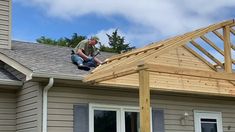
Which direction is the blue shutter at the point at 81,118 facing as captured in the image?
toward the camera

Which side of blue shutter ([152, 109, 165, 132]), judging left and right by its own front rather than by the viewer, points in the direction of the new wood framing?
front

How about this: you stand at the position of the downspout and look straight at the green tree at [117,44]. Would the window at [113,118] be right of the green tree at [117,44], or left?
right

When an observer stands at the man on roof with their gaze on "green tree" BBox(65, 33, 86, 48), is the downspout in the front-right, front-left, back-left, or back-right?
back-left

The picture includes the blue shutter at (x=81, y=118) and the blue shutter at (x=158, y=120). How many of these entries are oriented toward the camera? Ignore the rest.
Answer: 2

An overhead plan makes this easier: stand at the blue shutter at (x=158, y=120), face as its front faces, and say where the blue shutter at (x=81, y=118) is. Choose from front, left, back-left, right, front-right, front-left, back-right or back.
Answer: front-right

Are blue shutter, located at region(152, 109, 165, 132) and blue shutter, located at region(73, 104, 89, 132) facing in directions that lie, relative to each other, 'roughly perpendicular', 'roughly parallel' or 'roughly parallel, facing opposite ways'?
roughly parallel

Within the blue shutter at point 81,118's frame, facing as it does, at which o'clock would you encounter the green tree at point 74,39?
The green tree is roughly at 6 o'clock from the blue shutter.

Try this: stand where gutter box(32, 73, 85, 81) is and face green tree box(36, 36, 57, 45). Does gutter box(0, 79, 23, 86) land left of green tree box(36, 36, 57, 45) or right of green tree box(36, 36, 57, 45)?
left

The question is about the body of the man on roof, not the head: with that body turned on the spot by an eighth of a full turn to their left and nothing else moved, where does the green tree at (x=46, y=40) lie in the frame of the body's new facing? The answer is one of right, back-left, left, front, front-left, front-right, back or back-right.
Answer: left

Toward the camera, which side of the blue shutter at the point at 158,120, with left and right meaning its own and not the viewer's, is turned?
front

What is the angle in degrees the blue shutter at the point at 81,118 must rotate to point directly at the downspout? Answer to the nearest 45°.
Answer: approximately 45° to its right

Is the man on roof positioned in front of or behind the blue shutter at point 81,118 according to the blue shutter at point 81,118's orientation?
behind

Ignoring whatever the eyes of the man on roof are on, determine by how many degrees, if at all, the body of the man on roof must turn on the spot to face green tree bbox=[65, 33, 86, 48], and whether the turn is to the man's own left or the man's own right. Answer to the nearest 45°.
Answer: approximately 135° to the man's own left

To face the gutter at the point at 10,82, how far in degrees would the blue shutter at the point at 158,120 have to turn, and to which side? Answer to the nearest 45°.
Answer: approximately 45° to its right

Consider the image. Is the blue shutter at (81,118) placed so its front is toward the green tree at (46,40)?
no
